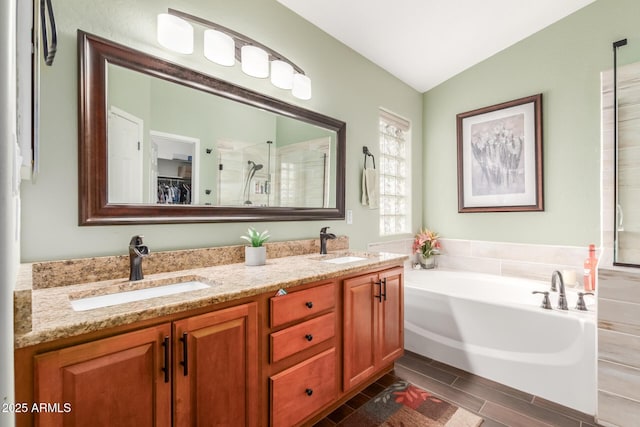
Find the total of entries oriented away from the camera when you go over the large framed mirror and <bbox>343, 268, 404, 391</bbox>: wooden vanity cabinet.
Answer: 0

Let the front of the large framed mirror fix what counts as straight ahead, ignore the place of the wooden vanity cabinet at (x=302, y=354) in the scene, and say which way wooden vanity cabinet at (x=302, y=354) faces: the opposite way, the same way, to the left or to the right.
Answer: the same way

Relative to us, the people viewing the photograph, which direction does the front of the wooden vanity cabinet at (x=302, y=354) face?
facing the viewer and to the right of the viewer

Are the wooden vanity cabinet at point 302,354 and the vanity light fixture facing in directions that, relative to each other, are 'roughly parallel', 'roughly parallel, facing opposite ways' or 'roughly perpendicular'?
roughly parallel

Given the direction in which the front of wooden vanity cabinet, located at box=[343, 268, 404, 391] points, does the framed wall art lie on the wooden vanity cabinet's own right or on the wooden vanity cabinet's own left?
on the wooden vanity cabinet's own left

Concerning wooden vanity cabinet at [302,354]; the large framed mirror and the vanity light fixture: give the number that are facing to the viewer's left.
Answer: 0
